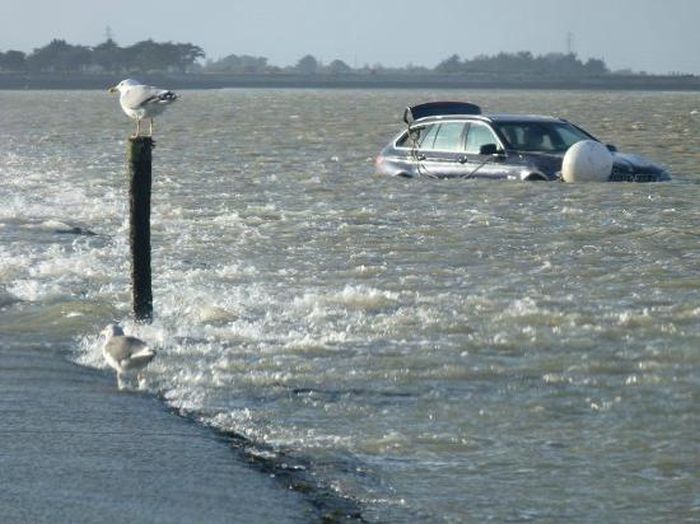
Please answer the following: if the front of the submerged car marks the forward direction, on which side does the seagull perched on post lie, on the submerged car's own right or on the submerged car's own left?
on the submerged car's own right

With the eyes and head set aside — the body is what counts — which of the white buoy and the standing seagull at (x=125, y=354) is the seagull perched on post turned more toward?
the standing seagull

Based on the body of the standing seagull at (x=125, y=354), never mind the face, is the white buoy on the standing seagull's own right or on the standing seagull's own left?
on the standing seagull's own right

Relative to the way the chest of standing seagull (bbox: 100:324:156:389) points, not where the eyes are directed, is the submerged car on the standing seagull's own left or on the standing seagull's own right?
on the standing seagull's own right

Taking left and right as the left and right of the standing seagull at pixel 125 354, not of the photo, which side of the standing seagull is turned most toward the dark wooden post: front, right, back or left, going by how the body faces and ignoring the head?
right

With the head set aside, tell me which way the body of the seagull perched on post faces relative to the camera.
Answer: to the viewer's left

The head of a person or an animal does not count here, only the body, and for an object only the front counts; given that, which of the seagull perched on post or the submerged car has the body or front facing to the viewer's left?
the seagull perched on post

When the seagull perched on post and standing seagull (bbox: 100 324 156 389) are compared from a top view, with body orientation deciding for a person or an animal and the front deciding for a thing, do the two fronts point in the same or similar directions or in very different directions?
same or similar directions

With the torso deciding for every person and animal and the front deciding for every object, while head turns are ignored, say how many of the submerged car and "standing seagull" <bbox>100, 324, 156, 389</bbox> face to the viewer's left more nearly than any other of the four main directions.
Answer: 1

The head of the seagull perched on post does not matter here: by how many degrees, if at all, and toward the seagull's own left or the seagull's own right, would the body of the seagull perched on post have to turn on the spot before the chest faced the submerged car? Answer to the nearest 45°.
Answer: approximately 135° to the seagull's own right

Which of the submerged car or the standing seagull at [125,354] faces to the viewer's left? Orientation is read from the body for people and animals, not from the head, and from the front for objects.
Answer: the standing seagull

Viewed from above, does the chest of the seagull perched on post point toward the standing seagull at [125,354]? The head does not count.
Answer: no

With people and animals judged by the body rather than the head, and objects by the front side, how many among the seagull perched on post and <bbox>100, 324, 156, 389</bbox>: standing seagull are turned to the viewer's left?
2

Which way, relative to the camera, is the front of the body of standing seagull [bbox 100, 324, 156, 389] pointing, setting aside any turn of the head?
to the viewer's left
